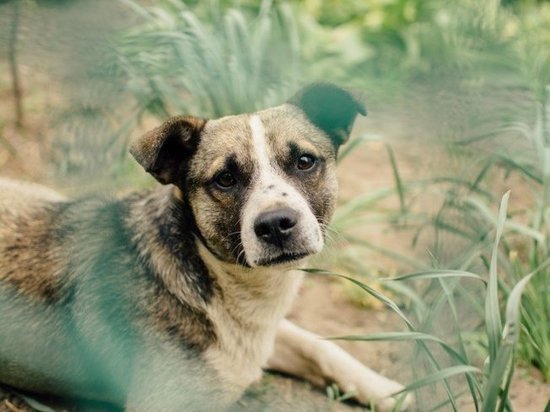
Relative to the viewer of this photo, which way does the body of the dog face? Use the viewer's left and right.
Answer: facing the viewer and to the right of the viewer
